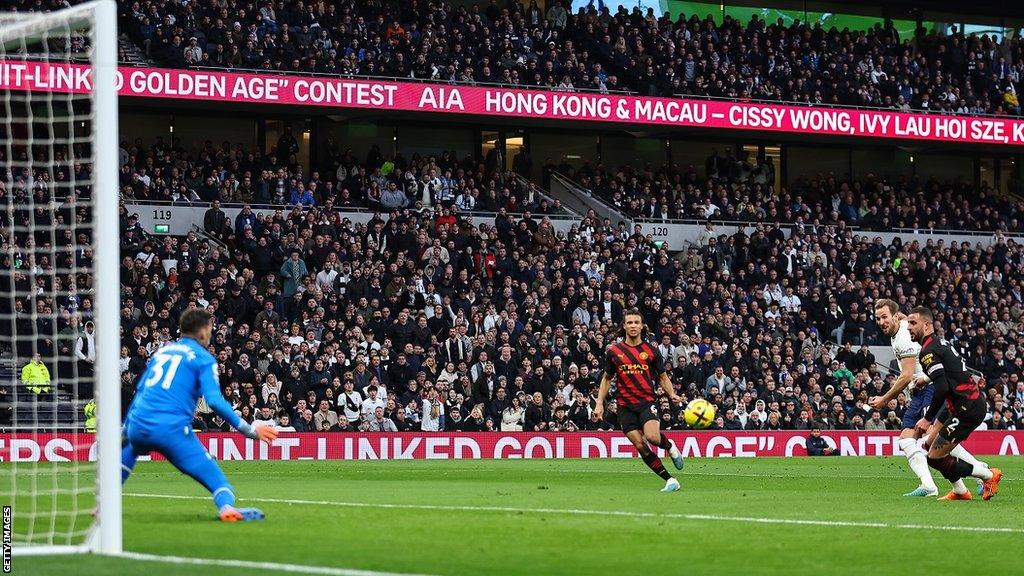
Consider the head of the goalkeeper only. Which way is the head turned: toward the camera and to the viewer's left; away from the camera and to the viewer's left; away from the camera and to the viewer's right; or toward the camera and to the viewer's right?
away from the camera and to the viewer's right

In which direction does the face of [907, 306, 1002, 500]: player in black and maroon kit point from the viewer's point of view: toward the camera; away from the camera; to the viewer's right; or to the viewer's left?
to the viewer's left

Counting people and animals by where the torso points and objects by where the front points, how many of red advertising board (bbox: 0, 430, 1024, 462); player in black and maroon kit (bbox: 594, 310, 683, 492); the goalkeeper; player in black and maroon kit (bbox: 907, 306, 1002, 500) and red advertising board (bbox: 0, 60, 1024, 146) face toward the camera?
3

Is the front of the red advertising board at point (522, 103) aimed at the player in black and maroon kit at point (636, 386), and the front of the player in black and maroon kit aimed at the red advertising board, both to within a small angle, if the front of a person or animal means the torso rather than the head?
no

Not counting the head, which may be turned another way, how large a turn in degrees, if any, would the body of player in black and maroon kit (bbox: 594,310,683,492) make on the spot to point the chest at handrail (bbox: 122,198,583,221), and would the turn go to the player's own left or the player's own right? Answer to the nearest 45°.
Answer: approximately 135° to the player's own right

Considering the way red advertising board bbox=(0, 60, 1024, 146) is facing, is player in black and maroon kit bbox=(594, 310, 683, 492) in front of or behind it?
in front

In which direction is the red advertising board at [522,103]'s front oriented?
toward the camera

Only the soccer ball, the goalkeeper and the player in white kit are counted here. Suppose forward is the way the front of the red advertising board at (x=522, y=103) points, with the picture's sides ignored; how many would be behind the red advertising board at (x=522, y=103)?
0

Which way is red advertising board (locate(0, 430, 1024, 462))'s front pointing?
toward the camera

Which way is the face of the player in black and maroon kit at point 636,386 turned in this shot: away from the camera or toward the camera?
toward the camera

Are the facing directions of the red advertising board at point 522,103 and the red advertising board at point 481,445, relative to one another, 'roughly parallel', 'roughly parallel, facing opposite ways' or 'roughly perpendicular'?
roughly parallel

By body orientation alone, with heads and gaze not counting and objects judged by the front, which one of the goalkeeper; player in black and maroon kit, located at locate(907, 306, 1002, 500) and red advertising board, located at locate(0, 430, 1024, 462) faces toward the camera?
the red advertising board

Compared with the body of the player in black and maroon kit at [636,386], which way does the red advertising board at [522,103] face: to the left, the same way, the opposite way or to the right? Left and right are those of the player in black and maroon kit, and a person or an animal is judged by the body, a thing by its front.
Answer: the same way

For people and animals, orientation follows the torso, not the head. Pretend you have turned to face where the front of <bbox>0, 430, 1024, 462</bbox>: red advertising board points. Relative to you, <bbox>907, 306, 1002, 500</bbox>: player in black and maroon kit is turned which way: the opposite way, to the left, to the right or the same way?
to the right

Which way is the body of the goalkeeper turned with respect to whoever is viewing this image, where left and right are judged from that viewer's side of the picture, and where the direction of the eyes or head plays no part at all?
facing away from the viewer and to the right of the viewer
